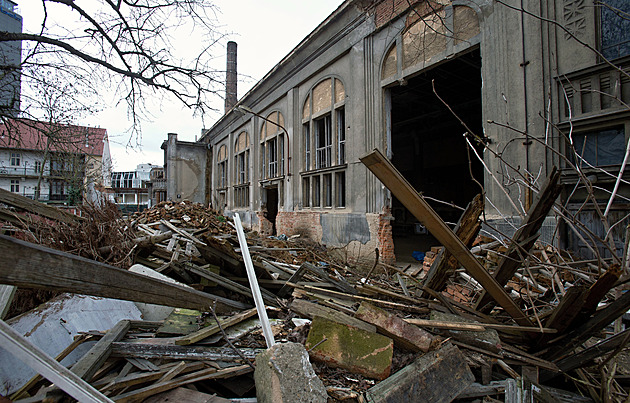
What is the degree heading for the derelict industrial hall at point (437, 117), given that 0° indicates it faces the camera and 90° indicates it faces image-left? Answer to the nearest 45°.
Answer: approximately 45°

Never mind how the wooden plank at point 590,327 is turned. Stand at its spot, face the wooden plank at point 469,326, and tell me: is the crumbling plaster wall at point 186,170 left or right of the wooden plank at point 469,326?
right

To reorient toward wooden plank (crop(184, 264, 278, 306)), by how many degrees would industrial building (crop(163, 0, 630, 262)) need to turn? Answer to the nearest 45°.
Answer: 0° — it already faces it
